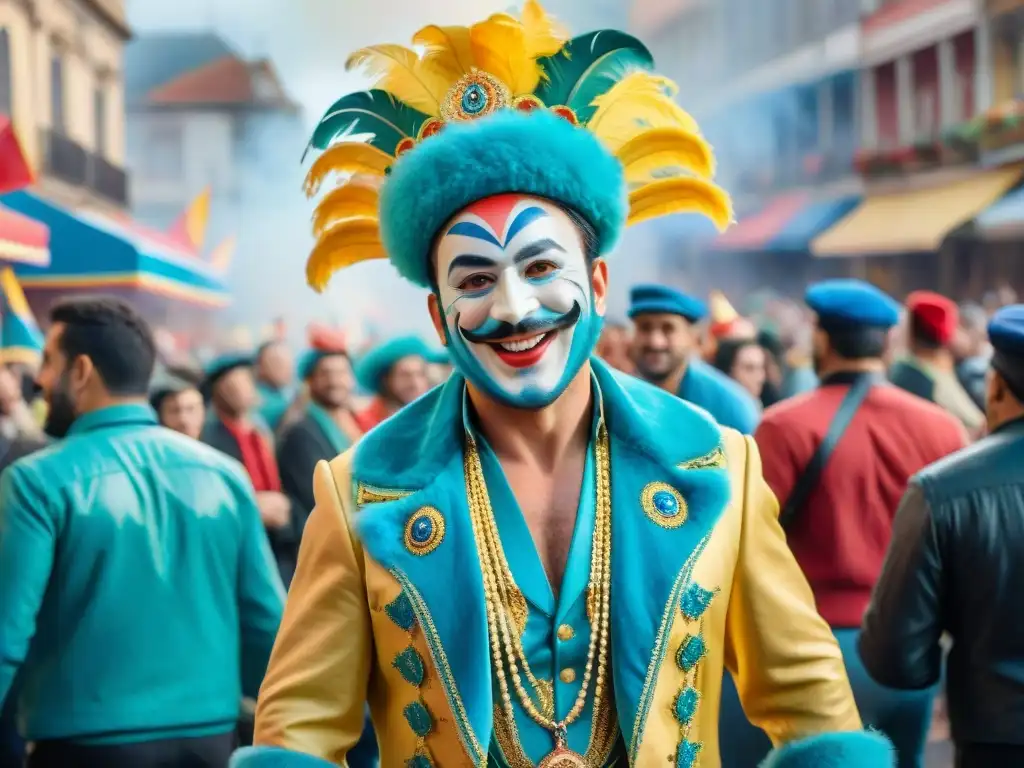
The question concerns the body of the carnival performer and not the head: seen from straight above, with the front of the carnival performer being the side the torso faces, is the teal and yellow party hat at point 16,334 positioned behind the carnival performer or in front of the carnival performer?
behind

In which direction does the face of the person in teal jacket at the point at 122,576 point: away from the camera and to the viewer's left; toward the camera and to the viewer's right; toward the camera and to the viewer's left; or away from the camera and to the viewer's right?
away from the camera and to the viewer's left

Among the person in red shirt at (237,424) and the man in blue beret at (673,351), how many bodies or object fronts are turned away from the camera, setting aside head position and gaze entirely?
0

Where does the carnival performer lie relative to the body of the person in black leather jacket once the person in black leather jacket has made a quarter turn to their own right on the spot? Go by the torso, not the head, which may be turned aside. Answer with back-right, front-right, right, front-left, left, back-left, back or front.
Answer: back-right

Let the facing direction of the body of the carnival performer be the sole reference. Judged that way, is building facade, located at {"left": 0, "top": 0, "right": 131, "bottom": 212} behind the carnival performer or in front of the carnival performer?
behind

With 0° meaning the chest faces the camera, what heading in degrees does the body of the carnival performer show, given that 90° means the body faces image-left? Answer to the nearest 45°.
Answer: approximately 0°

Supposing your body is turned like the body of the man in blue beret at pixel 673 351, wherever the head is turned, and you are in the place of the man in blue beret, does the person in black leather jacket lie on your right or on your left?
on your left

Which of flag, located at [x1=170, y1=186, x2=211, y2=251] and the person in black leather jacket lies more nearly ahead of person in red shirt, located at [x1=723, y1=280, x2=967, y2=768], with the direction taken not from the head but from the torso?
the flag

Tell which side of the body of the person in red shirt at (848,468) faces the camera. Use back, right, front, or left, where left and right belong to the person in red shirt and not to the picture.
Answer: back

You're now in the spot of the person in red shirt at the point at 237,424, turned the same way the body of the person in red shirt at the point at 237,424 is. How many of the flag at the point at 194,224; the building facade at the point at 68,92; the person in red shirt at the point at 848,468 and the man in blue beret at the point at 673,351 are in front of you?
2

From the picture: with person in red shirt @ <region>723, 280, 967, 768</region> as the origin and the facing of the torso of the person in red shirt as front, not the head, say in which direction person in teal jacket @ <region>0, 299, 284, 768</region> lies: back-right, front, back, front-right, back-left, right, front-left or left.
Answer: back-left

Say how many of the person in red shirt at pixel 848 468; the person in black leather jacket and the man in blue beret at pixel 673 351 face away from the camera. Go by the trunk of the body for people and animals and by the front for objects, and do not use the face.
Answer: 2

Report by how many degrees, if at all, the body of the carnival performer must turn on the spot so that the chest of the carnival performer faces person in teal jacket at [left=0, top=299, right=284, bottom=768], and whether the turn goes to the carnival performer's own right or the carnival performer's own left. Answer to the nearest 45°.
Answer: approximately 135° to the carnival performer's own right

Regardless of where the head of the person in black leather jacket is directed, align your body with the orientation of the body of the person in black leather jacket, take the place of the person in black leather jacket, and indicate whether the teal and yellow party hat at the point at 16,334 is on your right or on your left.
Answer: on your left
